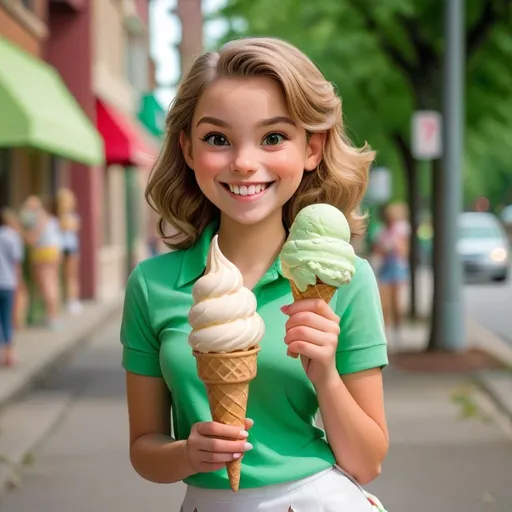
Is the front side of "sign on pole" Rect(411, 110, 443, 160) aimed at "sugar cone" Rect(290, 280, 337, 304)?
yes

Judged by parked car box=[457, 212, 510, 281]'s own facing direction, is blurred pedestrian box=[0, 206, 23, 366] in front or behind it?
in front

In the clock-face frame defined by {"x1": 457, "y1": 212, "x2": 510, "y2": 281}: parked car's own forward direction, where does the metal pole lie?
The metal pole is roughly at 12 o'clock from the parked car.

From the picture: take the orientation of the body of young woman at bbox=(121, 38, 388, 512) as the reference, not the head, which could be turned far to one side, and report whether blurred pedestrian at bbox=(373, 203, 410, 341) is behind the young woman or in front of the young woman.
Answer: behind
